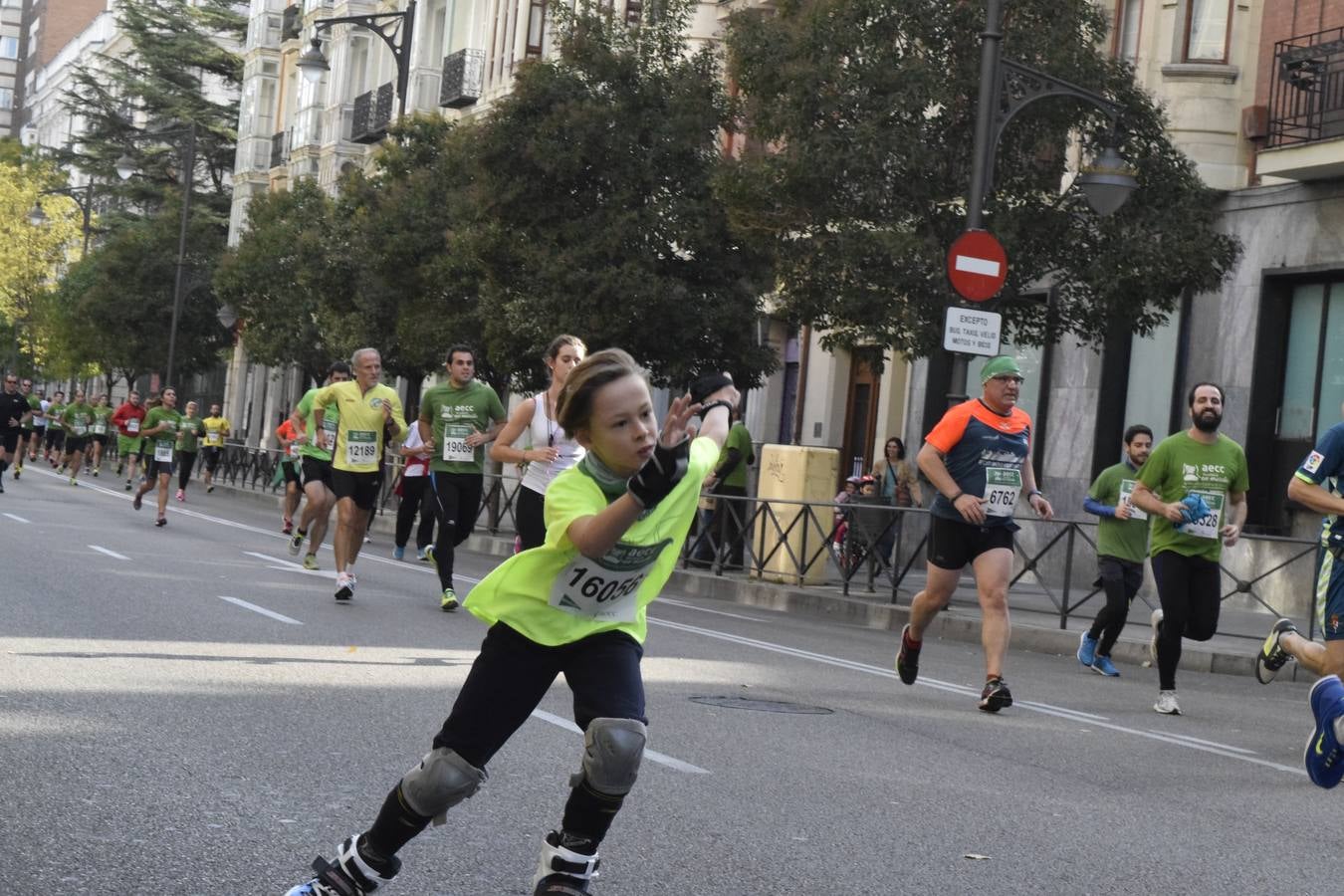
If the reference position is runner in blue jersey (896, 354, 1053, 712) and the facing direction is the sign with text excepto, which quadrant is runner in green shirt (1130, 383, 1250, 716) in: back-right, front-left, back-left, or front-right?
front-right

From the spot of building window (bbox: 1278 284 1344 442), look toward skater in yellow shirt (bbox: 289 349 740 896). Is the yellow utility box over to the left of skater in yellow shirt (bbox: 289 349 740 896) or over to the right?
right

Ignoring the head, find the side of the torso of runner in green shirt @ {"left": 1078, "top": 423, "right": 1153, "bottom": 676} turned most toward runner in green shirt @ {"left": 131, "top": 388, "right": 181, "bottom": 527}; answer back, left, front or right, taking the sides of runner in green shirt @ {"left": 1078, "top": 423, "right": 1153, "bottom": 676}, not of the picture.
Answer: back

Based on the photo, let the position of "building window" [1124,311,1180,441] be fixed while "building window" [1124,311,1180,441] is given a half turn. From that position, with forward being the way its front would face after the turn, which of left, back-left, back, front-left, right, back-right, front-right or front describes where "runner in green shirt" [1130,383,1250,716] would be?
back-right

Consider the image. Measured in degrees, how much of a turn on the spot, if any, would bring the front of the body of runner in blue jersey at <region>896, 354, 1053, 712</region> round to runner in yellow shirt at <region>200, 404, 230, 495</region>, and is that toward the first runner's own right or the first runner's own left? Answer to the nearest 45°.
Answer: approximately 180°

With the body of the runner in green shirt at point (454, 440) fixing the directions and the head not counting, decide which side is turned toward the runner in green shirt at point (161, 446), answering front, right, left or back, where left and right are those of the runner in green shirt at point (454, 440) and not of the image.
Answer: back

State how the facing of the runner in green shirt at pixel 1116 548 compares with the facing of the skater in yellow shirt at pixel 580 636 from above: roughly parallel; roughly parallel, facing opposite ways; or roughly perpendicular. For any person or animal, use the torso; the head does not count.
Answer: roughly parallel

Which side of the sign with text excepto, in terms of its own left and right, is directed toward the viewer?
front

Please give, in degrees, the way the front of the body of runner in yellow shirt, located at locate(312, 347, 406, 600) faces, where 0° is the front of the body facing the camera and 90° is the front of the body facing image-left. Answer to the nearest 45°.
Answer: approximately 0°

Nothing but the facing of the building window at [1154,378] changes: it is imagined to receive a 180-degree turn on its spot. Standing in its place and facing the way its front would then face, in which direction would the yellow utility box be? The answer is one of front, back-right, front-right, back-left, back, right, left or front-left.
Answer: back

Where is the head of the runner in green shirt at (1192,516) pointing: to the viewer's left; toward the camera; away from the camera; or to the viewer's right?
toward the camera

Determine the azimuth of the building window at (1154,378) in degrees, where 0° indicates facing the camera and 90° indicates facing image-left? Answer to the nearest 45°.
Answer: approximately 45°

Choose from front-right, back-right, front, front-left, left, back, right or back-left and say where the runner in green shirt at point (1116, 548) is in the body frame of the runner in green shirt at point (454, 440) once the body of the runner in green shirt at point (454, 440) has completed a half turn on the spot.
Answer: right

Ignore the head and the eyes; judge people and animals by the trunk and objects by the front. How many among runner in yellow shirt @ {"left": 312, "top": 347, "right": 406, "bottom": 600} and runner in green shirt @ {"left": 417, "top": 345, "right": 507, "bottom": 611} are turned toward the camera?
2

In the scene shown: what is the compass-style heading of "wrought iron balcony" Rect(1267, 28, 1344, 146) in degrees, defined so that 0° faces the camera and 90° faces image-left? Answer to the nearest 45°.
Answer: approximately 45°

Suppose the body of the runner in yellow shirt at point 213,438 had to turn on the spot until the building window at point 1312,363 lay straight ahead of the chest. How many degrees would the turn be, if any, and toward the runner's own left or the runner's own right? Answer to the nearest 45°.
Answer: approximately 45° to the runner's own left

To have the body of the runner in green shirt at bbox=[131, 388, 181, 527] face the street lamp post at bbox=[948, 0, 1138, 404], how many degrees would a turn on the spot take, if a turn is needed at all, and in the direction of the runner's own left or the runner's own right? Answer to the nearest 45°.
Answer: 0° — they already face it
